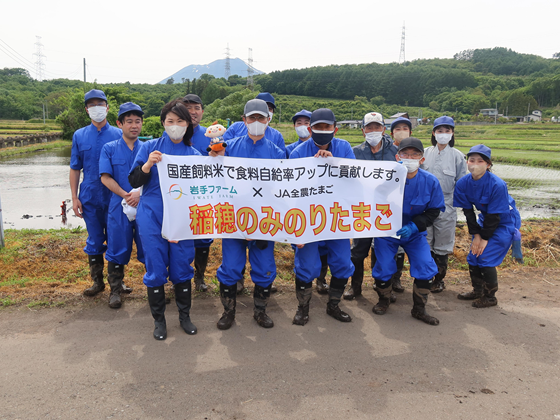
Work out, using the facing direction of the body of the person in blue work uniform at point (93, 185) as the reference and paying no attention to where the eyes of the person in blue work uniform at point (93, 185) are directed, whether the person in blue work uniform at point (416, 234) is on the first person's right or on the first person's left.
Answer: on the first person's left

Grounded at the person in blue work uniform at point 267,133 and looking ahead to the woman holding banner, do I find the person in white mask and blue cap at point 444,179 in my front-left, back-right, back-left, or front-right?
back-left

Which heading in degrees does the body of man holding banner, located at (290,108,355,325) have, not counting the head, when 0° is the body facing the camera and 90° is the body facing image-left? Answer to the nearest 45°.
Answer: approximately 0°

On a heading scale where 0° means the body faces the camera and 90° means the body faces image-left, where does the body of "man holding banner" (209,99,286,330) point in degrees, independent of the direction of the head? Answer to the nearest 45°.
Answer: approximately 0°

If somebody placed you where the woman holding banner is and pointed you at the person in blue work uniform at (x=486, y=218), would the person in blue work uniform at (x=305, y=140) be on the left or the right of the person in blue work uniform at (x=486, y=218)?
left

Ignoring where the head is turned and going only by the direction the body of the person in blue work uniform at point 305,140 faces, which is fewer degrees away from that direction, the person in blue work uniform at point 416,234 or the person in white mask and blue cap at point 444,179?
the person in blue work uniform

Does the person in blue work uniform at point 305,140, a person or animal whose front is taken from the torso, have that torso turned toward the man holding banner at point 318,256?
yes
